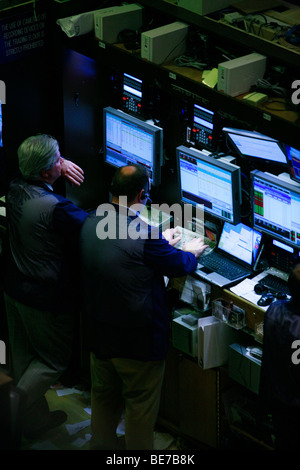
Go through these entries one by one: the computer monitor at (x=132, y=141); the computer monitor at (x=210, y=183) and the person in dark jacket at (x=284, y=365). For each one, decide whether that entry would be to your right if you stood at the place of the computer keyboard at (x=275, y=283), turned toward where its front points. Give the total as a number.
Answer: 2

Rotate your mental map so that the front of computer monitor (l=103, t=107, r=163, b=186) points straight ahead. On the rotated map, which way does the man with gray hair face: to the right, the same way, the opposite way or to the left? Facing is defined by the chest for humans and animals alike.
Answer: the opposite way

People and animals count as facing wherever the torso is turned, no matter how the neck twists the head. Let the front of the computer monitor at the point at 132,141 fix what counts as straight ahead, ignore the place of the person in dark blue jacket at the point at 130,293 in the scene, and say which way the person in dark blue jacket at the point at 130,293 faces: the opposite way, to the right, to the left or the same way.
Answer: the opposite way

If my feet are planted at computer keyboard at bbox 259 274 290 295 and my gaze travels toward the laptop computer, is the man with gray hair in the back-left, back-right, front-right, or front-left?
front-left

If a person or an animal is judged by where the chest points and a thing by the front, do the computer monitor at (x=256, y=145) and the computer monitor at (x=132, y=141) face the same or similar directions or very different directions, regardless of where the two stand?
same or similar directions

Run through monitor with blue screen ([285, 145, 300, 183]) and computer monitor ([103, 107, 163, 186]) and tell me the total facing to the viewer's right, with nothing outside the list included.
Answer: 0

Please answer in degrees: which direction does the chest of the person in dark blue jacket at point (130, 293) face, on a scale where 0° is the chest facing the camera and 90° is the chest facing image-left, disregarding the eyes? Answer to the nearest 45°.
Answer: approximately 225°

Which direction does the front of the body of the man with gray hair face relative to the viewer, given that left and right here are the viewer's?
facing away from the viewer and to the right of the viewer

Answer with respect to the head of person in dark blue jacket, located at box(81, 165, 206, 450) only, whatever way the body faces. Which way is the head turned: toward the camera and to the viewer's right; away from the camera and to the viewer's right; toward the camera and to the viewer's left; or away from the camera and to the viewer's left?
away from the camera and to the viewer's right

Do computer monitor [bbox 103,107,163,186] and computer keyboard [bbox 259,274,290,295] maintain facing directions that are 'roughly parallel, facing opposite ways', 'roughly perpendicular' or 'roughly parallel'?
roughly parallel

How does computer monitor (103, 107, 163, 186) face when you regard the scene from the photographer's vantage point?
facing the viewer and to the left of the viewer

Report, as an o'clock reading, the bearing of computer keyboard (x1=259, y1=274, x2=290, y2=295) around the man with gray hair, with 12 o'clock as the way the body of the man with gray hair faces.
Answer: The computer keyboard is roughly at 2 o'clock from the man with gray hair.

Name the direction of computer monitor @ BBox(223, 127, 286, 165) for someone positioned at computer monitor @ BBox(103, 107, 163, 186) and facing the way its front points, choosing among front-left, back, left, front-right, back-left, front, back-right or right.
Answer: left

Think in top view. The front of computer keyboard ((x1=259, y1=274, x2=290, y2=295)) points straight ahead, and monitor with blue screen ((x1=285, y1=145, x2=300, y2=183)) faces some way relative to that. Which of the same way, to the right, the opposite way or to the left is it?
the same way

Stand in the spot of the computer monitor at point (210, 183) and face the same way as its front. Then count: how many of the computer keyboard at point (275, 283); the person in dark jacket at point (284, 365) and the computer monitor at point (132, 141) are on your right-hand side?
1
